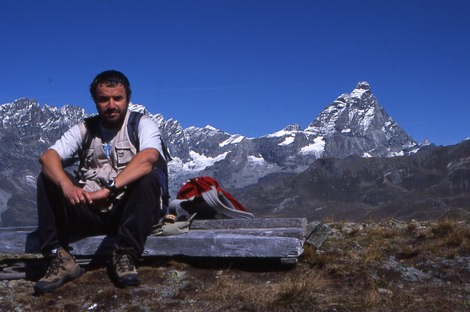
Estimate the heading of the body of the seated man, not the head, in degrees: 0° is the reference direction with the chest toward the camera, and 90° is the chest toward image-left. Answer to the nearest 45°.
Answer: approximately 0°

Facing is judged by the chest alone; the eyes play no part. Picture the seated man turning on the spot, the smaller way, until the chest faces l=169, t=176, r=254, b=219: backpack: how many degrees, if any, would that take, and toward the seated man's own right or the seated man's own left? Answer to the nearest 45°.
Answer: approximately 135° to the seated man's own left
